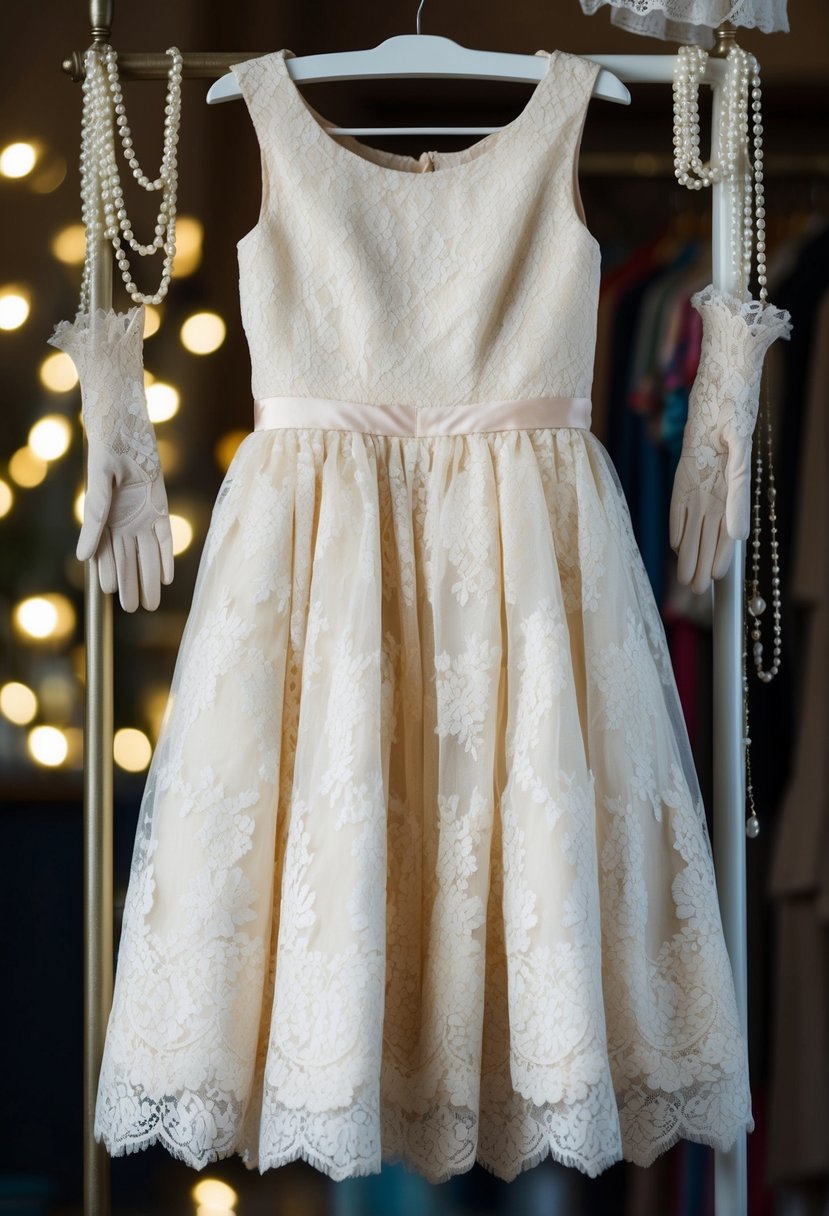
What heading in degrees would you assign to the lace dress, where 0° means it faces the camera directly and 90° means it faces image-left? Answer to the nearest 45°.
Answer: approximately 0°
